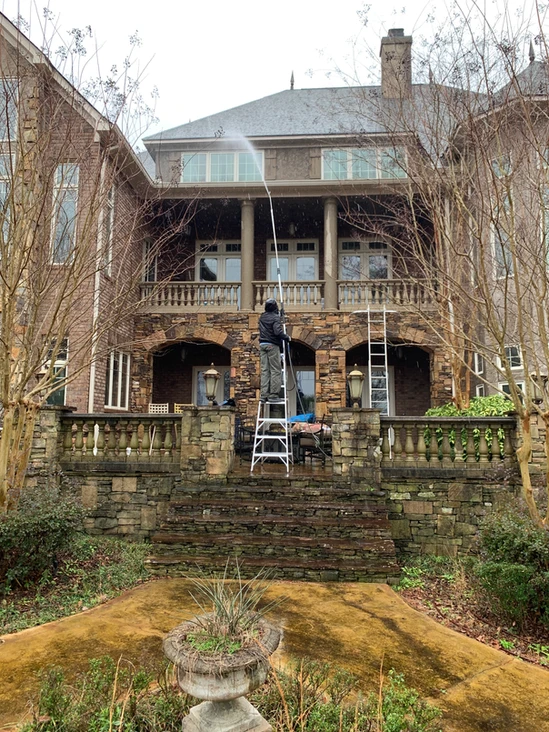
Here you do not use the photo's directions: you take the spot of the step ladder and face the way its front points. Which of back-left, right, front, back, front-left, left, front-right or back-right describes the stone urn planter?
front

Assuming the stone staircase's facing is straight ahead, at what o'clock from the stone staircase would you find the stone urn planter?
The stone urn planter is roughly at 12 o'clock from the stone staircase.

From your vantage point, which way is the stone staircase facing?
toward the camera

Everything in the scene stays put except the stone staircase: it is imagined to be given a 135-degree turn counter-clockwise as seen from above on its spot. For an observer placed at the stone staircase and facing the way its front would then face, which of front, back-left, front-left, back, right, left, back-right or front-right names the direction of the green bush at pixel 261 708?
back-right

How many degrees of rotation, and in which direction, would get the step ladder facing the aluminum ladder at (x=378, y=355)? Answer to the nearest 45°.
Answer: approximately 135° to its left

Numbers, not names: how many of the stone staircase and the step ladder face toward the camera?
2

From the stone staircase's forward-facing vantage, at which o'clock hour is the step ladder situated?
The step ladder is roughly at 6 o'clock from the stone staircase.

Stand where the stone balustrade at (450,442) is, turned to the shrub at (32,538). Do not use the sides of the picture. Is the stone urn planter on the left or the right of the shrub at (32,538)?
left

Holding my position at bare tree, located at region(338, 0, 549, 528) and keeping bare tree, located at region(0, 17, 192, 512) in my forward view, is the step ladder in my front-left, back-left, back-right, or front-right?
front-right

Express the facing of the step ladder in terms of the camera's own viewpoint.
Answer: facing the viewer

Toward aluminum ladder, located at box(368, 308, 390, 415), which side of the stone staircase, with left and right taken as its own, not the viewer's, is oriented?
back
